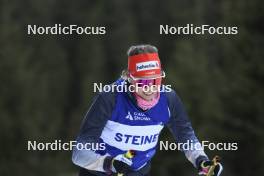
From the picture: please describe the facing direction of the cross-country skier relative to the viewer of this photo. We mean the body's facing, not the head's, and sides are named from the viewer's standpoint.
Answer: facing the viewer and to the right of the viewer
